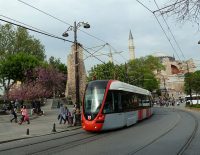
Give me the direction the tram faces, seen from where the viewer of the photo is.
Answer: facing the viewer and to the left of the viewer
